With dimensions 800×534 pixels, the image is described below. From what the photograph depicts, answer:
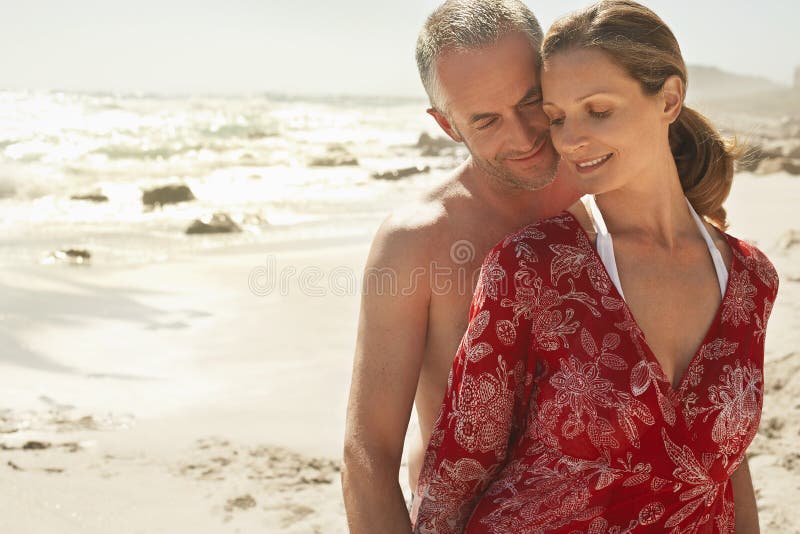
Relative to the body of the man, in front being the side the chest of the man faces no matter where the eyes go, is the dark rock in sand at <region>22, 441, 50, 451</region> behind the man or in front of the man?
behind

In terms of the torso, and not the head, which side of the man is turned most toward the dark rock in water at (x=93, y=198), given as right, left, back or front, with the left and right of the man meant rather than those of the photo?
back

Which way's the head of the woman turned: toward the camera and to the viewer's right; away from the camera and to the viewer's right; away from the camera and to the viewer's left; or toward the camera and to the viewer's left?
toward the camera and to the viewer's left

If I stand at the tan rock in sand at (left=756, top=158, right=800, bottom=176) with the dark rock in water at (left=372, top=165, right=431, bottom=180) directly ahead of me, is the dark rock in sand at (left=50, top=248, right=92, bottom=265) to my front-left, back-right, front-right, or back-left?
front-left

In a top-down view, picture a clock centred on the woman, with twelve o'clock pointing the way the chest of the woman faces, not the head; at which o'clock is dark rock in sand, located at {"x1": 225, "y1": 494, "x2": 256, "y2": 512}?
The dark rock in sand is roughly at 6 o'clock from the woman.

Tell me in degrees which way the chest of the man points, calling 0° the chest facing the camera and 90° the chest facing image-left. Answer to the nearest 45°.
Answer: approximately 315°

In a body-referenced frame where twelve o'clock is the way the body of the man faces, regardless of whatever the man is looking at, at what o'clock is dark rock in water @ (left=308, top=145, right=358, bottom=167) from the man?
The dark rock in water is roughly at 7 o'clock from the man.

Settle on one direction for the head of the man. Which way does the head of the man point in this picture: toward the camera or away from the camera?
toward the camera

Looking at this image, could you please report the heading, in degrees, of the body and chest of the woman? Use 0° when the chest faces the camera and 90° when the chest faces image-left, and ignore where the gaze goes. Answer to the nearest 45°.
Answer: approximately 315°

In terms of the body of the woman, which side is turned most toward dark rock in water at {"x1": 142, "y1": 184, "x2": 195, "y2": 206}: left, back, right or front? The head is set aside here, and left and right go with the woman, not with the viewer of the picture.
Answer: back

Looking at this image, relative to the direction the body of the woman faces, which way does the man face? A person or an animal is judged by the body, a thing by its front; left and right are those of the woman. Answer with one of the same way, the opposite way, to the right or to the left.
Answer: the same way

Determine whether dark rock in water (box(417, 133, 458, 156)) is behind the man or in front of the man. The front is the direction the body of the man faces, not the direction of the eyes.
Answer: behind

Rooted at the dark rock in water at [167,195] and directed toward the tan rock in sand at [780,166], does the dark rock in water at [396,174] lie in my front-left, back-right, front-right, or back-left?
front-left

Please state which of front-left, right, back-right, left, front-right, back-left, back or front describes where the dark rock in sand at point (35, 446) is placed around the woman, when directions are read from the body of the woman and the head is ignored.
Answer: back
